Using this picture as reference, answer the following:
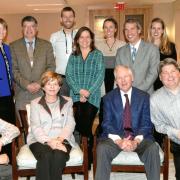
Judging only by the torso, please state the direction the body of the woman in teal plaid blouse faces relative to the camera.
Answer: toward the camera

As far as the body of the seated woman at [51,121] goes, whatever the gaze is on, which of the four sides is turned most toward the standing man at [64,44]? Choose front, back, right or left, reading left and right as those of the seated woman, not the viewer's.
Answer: back

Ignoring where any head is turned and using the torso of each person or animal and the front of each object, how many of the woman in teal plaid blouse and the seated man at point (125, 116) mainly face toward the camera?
2

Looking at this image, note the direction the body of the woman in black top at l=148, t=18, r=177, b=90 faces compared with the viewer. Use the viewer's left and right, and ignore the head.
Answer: facing the viewer and to the left of the viewer

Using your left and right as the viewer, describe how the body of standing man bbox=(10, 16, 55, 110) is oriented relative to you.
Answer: facing the viewer

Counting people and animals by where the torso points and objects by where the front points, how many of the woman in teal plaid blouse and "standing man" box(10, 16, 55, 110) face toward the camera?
2

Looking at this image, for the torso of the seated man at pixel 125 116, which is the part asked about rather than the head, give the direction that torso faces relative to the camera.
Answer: toward the camera

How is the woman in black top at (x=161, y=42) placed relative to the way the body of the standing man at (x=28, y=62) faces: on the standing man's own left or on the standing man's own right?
on the standing man's own left

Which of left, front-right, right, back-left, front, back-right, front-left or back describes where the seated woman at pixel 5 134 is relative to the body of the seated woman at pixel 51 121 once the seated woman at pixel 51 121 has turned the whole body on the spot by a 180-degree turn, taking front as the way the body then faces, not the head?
back-left

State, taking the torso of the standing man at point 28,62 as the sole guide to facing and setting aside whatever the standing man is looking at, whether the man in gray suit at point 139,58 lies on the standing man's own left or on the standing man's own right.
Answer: on the standing man's own left
